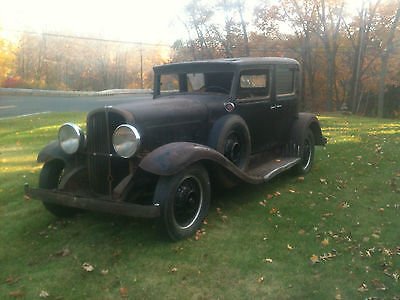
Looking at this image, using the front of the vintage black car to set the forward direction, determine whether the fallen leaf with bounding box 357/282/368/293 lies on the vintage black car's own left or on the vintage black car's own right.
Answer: on the vintage black car's own left

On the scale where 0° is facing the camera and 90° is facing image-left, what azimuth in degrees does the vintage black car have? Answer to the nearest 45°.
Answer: approximately 45°

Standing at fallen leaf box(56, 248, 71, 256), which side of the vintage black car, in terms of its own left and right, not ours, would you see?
front

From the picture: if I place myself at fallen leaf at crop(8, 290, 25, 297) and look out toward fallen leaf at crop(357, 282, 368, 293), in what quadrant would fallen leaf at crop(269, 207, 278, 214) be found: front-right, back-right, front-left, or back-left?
front-left

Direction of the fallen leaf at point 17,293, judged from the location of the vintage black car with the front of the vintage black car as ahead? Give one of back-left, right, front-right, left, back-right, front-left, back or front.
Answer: front

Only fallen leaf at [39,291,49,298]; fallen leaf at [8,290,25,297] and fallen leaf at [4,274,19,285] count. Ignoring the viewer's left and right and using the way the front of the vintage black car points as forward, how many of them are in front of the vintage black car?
3

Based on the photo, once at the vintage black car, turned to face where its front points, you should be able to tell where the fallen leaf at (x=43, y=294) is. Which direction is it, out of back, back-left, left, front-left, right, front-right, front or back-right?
front

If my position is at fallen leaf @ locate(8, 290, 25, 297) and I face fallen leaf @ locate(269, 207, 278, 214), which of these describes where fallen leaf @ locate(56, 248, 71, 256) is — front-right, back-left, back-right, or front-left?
front-left

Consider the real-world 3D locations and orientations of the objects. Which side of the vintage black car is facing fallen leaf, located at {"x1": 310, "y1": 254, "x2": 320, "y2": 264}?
left

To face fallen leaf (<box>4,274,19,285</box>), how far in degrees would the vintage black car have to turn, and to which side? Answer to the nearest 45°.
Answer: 0° — it already faces it

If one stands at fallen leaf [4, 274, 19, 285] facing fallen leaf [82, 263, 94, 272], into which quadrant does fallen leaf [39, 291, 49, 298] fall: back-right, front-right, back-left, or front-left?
front-right

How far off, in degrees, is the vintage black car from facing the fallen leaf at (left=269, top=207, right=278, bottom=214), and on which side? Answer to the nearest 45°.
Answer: approximately 135° to its left
